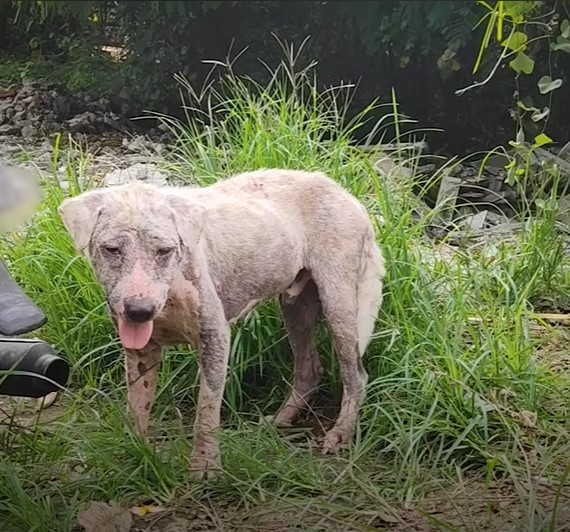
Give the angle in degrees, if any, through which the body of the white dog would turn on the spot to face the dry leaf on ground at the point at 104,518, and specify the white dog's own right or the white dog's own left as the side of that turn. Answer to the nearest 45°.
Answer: approximately 45° to the white dog's own left

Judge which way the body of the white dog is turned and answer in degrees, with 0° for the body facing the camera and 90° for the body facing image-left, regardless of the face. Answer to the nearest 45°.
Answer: approximately 45°

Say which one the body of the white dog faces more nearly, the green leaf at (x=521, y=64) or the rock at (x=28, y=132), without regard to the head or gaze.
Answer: the rock
